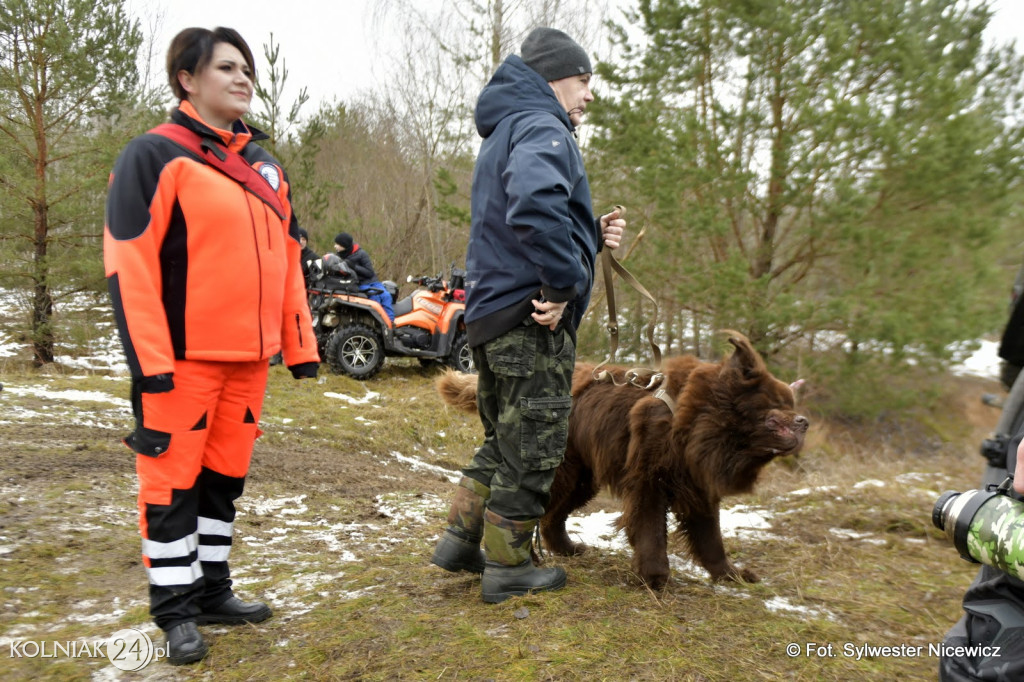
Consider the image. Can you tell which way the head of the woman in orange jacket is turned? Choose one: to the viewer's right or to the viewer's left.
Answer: to the viewer's right

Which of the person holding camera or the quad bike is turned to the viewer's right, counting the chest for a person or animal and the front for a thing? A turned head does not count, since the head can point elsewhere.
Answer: the quad bike

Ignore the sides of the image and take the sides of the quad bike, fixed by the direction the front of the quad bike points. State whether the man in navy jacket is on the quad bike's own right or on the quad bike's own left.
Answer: on the quad bike's own right

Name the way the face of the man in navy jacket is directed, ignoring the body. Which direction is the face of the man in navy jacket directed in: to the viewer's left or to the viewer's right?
to the viewer's right

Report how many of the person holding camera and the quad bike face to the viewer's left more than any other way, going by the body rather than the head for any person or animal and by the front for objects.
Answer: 1

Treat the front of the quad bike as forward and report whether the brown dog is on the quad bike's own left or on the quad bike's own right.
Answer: on the quad bike's own right

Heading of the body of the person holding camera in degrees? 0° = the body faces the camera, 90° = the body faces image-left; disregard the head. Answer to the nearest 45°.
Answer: approximately 90°

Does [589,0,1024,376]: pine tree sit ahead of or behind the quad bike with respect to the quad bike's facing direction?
ahead

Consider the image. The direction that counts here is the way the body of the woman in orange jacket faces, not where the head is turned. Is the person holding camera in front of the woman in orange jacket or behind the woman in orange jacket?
in front

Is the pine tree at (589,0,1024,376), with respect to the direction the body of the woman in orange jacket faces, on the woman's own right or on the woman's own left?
on the woman's own left

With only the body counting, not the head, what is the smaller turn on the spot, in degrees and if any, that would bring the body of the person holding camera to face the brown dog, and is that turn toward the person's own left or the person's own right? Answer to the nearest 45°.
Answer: approximately 45° to the person's own right

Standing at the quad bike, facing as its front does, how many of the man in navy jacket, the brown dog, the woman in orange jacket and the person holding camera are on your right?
4

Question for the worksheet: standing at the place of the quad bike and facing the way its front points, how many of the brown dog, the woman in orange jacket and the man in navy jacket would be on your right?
3

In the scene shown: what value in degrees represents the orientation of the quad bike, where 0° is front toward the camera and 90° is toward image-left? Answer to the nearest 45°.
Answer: approximately 270°
